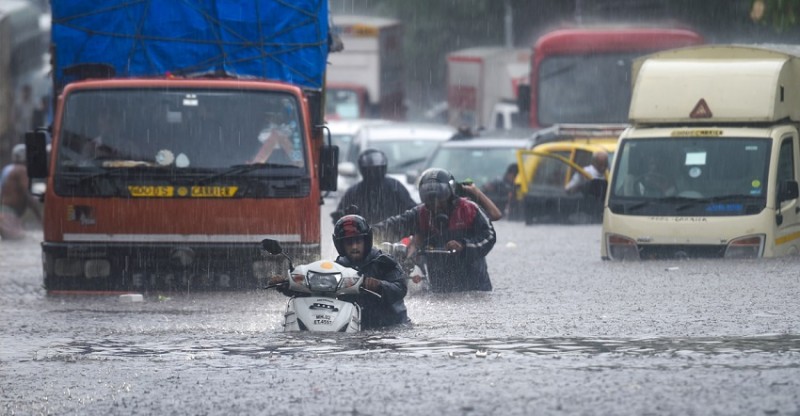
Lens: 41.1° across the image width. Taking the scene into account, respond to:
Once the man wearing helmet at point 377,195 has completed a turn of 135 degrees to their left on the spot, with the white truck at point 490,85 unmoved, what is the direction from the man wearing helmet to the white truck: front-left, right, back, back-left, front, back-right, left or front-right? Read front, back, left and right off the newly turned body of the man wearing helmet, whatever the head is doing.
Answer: front-left

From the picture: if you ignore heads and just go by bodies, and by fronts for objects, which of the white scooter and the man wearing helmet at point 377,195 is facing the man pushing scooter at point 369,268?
the man wearing helmet

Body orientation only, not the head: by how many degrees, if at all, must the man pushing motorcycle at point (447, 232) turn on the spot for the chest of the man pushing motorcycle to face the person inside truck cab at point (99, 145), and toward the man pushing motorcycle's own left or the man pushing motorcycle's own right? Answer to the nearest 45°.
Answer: approximately 45° to the man pushing motorcycle's own right

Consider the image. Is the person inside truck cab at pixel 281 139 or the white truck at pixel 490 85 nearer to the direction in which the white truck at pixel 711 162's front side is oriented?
the person inside truck cab

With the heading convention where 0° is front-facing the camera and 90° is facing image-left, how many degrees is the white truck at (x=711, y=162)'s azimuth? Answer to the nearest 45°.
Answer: approximately 0°

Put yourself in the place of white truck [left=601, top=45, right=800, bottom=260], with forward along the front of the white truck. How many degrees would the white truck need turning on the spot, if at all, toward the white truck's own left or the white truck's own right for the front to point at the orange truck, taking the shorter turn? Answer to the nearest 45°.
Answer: approximately 45° to the white truck's own right

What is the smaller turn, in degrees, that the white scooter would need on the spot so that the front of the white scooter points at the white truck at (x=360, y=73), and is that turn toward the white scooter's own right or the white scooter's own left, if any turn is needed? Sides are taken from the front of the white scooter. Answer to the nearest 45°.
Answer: approximately 180°

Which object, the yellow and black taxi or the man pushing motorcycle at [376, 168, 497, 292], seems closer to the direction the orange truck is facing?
the man pushing motorcycle
